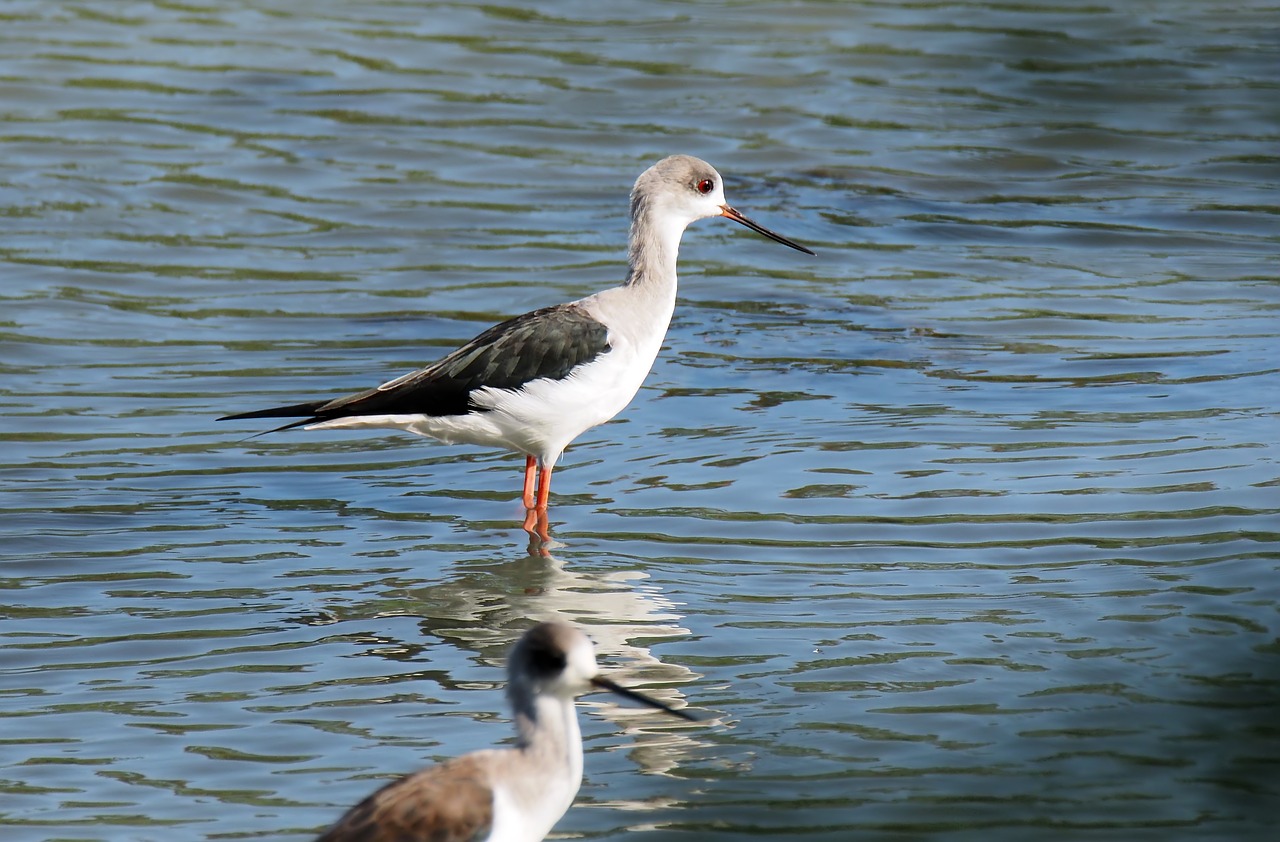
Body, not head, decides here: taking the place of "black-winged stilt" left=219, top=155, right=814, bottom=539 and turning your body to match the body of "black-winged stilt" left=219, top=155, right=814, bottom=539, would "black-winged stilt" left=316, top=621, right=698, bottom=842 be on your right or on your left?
on your right

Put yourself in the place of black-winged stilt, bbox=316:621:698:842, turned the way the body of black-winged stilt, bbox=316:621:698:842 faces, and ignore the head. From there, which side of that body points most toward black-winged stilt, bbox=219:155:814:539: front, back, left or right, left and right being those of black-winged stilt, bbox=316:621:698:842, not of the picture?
left

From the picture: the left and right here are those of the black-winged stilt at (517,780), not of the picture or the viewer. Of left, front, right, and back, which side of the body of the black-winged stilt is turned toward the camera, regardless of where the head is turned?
right

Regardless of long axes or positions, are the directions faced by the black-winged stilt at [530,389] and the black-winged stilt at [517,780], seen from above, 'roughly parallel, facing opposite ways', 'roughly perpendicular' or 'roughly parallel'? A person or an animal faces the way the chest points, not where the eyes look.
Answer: roughly parallel

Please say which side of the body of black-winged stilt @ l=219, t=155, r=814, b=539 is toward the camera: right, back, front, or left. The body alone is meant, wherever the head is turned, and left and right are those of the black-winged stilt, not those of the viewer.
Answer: right

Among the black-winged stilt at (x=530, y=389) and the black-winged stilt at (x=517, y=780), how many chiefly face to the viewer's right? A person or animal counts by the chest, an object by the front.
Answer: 2
